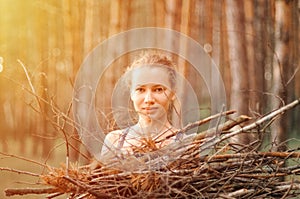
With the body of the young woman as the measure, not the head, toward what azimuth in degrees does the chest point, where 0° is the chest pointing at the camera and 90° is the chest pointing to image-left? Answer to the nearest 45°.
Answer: approximately 0°
